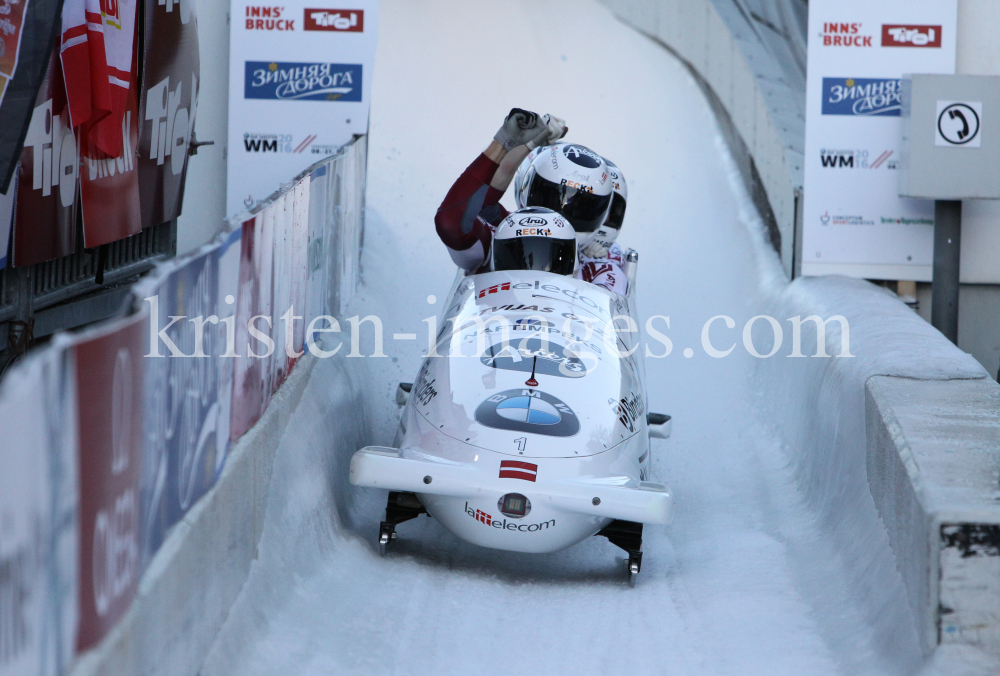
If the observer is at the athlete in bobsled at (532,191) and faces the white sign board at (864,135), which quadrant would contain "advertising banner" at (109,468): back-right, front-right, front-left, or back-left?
back-right

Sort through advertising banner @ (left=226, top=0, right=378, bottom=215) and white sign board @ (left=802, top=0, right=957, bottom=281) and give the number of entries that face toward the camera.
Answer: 2

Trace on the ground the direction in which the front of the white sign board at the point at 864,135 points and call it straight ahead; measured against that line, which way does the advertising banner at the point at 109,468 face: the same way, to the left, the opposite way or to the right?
to the left

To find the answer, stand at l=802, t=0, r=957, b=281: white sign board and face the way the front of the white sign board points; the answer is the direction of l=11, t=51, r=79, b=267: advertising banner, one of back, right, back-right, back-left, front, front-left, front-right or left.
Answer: front-right

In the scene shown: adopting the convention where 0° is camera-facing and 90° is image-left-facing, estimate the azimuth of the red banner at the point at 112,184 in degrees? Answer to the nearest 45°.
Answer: approximately 315°

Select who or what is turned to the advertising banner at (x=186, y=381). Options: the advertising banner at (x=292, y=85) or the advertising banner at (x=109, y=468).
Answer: the advertising banner at (x=292, y=85)

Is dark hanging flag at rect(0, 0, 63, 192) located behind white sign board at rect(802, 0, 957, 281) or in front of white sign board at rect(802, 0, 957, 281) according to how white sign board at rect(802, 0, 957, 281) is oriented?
in front
